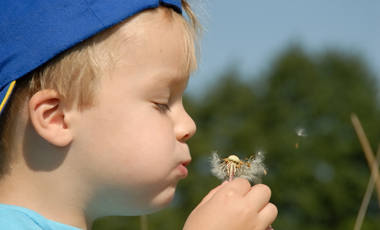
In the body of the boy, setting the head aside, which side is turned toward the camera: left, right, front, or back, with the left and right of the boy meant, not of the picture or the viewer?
right

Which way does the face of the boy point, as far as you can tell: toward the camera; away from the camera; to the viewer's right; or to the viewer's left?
to the viewer's right
